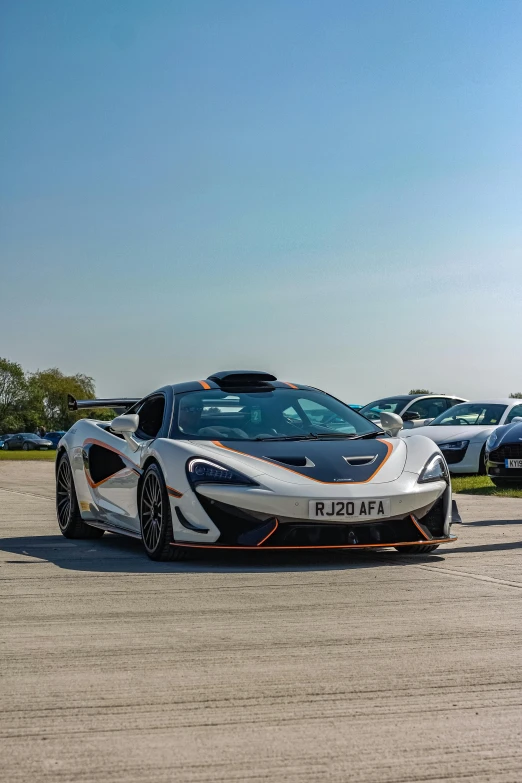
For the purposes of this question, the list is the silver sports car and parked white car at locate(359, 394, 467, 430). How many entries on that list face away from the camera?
0

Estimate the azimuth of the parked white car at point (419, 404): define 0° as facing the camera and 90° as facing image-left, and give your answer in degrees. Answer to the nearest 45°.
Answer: approximately 45°

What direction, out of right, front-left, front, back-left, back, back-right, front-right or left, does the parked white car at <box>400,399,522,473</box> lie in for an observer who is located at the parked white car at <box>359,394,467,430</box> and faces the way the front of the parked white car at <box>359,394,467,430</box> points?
front-left

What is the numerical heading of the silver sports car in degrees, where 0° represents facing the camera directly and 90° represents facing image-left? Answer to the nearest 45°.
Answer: approximately 315°

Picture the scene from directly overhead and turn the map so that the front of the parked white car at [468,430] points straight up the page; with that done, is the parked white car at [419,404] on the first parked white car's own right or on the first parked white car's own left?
on the first parked white car's own right

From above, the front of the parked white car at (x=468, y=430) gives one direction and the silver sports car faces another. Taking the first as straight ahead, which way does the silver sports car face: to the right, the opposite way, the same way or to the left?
to the left

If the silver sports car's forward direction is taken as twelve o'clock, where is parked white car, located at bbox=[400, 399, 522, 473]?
The parked white car is roughly at 8 o'clock from the silver sports car.

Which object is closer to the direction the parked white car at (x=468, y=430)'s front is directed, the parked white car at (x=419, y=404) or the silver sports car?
the silver sports car

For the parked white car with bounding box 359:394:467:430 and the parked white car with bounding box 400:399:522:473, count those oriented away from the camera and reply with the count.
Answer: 0

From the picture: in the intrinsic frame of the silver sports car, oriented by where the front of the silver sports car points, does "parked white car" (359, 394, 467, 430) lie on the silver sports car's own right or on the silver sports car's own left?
on the silver sports car's own left

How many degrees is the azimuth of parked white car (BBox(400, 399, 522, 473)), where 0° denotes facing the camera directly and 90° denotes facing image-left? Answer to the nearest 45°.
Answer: approximately 45°

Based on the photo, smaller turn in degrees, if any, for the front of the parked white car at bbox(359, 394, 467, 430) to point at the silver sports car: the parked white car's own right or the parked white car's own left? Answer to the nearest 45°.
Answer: approximately 45° to the parked white car's own left
